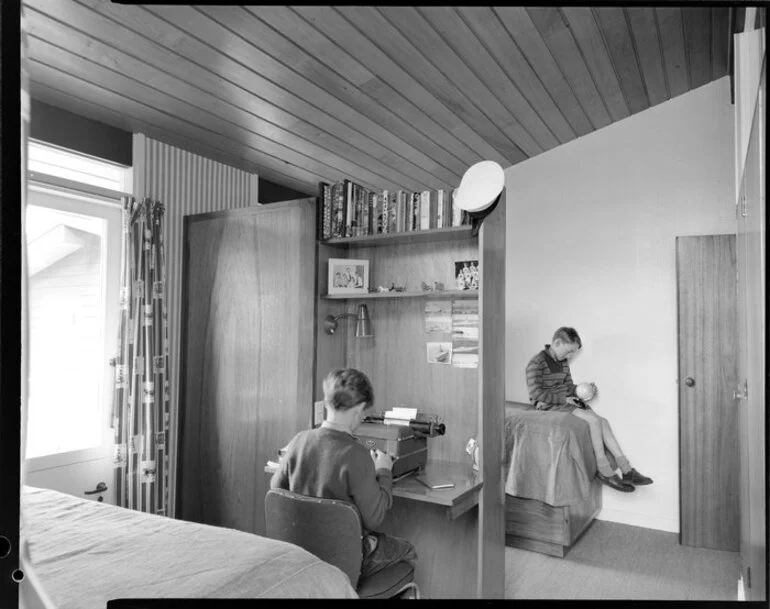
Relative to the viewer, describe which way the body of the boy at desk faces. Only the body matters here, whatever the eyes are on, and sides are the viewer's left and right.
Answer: facing away from the viewer and to the right of the viewer

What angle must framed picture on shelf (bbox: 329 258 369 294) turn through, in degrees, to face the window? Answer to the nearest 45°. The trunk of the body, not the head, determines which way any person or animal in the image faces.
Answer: approximately 90° to its right

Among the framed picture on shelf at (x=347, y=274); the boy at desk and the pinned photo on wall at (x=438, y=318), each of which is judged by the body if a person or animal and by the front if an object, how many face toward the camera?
2

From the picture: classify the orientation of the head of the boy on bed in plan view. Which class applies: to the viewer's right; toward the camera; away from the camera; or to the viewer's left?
to the viewer's right

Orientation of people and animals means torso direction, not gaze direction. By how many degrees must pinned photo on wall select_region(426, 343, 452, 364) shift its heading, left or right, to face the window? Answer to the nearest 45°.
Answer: approximately 90° to its right

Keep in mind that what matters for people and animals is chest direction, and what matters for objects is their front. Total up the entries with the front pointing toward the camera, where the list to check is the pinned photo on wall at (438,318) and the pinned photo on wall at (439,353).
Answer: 2

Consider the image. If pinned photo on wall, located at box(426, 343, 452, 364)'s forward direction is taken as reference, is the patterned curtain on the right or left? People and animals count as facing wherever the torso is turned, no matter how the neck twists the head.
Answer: on its right

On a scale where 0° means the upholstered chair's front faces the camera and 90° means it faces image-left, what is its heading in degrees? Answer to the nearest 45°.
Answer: approximately 225°

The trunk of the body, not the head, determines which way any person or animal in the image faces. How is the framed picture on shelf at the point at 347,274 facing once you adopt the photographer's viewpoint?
facing the viewer

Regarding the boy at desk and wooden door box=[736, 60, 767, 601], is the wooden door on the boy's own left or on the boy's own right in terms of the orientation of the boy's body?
on the boy's own right

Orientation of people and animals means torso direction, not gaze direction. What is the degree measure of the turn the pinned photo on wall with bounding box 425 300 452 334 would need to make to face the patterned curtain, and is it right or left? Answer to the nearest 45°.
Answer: approximately 90° to its right

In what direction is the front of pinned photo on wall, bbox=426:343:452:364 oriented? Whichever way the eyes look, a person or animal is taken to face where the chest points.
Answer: toward the camera
